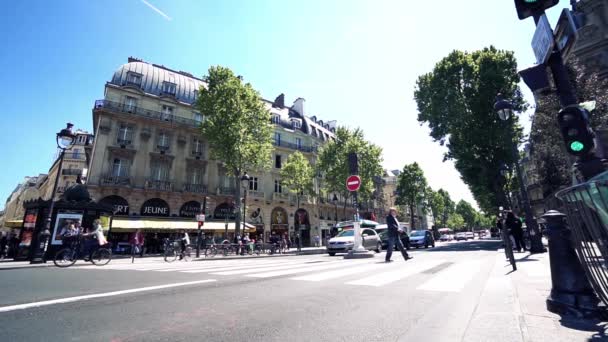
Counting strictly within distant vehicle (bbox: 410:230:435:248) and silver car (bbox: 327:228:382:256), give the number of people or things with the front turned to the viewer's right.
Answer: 0

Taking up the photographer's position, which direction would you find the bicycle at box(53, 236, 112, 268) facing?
facing to the left of the viewer

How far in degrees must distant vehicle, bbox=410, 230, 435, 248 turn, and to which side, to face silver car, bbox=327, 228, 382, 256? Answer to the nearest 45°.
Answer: approximately 45° to its left

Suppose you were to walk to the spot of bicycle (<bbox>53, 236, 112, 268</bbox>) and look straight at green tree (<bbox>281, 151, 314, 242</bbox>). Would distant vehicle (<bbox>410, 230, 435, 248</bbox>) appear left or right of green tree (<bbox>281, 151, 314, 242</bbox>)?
right

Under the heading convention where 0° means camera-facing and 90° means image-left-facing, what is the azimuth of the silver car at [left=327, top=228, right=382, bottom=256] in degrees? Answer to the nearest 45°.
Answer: approximately 45°

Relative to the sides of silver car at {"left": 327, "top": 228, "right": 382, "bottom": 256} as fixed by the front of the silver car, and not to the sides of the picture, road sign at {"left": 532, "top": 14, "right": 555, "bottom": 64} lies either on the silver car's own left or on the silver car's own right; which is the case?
on the silver car's own left

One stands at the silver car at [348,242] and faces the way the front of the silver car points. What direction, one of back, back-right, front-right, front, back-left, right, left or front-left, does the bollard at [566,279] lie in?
front-left

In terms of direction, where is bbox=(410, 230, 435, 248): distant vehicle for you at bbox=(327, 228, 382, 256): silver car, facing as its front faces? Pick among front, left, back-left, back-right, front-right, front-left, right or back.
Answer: back

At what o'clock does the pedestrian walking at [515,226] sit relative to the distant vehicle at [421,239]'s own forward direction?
The pedestrian walking is roughly at 10 o'clock from the distant vehicle.

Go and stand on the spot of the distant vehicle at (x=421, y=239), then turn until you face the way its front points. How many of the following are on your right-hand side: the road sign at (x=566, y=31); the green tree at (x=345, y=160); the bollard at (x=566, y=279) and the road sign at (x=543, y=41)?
1

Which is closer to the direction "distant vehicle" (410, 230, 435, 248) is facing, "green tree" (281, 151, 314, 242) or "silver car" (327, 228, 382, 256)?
the silver car

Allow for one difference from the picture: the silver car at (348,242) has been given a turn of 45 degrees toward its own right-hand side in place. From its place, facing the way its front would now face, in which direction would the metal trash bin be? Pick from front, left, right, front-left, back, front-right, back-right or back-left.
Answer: left

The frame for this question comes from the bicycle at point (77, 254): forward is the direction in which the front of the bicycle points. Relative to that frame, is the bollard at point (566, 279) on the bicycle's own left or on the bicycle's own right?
on the bicycle's own left
